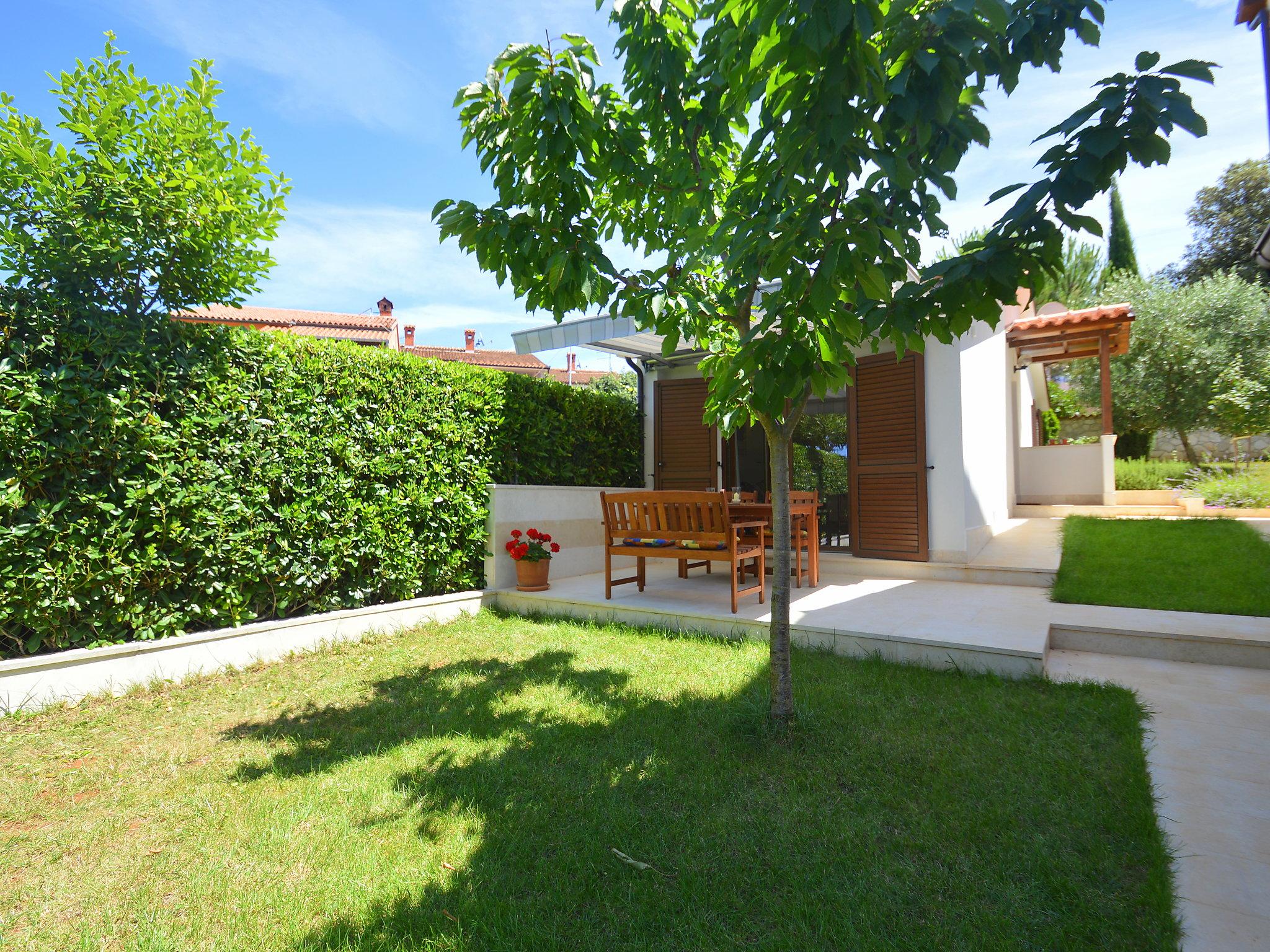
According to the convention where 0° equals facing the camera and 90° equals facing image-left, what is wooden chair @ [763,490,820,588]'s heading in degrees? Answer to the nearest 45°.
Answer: approximately 45°

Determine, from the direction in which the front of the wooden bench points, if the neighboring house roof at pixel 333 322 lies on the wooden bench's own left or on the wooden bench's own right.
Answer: on the wooden bench's own left

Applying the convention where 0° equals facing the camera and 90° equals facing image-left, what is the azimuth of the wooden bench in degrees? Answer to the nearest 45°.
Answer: approximately 225°

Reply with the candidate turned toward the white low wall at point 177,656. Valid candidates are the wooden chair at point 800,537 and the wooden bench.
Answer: the wooden chair

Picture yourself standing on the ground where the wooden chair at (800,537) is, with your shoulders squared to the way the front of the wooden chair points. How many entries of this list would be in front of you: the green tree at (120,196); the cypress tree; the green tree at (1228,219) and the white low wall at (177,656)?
2

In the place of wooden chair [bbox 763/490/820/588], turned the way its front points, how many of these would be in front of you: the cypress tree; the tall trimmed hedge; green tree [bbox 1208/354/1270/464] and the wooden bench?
2

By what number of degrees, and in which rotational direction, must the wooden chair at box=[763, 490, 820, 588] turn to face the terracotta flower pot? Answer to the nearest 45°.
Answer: approximately 45° to its right

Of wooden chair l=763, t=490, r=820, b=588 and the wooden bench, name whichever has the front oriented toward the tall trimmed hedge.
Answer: the wooden chair

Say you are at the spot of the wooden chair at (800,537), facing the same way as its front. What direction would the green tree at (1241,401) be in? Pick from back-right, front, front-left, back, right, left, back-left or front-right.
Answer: back
